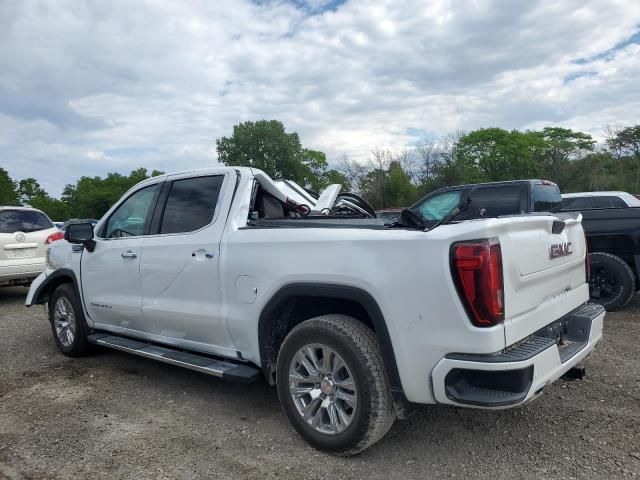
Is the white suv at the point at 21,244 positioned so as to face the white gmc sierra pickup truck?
no

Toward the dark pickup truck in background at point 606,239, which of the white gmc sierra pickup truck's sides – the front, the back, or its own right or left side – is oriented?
right

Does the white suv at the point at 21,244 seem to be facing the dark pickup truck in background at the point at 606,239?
no

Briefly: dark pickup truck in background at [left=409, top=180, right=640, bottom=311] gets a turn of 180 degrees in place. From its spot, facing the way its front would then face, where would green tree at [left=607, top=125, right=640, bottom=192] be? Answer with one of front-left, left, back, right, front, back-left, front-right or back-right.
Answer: back-left

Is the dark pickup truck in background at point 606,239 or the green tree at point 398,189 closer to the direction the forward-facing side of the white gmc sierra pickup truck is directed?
the green tree

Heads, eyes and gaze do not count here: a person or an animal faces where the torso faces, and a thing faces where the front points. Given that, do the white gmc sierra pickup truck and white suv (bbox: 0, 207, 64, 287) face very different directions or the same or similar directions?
same or similar directions

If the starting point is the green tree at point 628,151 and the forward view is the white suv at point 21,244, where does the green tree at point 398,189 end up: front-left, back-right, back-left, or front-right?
front-right

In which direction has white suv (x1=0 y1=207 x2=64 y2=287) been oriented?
away from the camera

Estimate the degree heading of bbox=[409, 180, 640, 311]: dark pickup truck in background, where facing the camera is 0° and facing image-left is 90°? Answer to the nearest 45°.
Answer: approximately 135°

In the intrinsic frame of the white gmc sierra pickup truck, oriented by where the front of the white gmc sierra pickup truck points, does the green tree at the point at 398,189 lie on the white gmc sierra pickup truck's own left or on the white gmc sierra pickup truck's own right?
on the white gmc sierra pickup truck's own right

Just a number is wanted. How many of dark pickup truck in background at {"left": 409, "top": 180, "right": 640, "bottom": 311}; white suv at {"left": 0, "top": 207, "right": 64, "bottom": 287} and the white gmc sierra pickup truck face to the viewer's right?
0

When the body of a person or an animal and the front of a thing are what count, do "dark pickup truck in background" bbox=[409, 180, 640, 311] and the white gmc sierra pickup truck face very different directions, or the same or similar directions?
same or similar directions

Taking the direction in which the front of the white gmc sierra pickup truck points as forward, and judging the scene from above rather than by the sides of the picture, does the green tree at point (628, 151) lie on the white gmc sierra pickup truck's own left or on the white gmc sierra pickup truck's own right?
on the white gmc sierra pickup truck's own right

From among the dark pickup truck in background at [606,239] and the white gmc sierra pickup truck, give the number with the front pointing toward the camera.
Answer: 0

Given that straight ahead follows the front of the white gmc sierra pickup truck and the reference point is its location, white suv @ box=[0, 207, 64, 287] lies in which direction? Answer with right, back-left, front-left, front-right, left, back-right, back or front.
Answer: front

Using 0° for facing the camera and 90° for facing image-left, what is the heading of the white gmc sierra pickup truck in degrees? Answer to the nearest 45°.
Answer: approximately 135°
